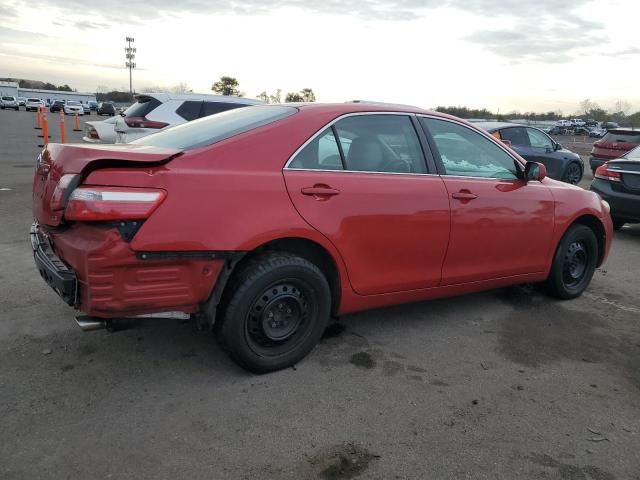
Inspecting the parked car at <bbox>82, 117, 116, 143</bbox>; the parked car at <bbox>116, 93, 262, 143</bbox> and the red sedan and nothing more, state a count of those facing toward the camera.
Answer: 0

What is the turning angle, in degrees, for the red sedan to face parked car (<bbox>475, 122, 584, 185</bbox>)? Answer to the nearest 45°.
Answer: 0° — it already faces it

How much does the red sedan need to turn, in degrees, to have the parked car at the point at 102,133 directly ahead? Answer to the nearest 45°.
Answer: approximately 90° to its left

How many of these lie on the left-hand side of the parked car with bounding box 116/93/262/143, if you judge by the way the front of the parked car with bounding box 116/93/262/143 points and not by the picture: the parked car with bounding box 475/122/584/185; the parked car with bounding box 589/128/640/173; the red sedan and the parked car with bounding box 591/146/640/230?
0

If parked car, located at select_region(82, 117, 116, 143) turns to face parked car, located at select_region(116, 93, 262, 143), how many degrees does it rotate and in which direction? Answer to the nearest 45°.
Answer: approximately 90° to its right

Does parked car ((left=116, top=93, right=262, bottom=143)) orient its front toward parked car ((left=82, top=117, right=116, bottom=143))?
no

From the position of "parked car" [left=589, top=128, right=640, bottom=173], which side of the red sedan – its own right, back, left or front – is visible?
front

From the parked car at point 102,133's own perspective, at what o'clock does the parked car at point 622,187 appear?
the parked car at point 622,187 is roughly at 3 o'clock from the parked car at point 102,133.

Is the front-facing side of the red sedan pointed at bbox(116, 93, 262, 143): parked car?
no

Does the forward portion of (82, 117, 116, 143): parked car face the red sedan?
no

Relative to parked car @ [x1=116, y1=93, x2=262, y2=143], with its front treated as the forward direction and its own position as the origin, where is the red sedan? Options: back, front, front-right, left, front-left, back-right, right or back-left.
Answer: back-right

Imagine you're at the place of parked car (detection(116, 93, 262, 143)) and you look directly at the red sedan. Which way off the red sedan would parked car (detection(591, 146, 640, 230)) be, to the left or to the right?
left

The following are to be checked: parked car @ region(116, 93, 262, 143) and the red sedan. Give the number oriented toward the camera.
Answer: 0

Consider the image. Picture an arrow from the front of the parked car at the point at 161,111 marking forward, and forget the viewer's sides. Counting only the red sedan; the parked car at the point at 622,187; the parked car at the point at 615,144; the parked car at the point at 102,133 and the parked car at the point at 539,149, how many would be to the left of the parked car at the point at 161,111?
1

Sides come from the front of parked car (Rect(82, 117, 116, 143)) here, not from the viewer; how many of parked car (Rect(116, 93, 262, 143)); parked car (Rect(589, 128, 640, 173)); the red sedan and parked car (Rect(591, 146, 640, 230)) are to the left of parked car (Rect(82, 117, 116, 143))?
0

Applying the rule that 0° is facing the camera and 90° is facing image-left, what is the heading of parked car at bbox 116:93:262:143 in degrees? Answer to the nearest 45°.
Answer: approximately 225°

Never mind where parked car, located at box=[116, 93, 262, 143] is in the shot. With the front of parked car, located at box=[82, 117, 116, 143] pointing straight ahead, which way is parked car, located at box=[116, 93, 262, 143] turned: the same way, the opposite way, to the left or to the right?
the same way

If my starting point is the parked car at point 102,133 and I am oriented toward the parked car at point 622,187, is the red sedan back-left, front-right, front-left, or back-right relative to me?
front-right

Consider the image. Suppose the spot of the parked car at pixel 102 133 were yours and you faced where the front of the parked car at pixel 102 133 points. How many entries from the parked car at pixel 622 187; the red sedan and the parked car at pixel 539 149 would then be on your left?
0

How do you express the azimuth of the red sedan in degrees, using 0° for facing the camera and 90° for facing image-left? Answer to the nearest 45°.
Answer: approximately 225°

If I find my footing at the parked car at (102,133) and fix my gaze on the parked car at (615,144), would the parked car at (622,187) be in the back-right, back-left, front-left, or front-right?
front-right

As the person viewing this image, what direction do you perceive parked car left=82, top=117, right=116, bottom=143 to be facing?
facing away from the viewer and to the right of the viewer
